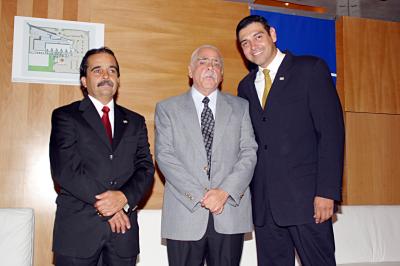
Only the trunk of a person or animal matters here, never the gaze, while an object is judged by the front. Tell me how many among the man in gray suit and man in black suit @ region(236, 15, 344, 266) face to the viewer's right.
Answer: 0

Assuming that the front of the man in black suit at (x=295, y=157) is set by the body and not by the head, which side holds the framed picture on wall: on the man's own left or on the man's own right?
on the man's own right

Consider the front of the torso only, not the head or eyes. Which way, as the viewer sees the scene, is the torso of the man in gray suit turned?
toward the camera

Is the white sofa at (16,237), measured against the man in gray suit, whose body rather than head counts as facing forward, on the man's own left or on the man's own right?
on the man's own right

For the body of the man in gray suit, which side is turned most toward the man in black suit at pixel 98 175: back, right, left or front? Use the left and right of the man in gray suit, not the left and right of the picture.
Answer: right

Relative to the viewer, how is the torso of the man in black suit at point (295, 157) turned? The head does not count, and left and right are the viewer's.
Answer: facing the viewer and to the left of the viewer

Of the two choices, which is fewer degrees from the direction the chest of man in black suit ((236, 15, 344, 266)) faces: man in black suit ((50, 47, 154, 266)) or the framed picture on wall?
the man in black suit

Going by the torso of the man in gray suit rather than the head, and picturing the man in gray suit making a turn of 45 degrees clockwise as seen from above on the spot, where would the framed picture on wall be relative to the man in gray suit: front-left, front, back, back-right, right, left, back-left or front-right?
right
